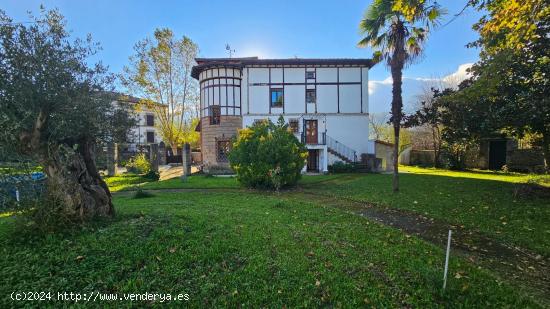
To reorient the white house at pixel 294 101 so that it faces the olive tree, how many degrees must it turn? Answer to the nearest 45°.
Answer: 0° — it already faces it

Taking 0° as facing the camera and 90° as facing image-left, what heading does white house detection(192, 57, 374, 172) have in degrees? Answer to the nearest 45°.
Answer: approximately 0°

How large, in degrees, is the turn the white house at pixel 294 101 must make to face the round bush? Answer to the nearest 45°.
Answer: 0° — it already faces it

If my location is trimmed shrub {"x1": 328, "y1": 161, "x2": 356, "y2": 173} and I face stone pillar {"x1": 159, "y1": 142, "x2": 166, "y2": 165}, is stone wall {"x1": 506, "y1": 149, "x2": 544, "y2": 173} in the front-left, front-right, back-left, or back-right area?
back-right
